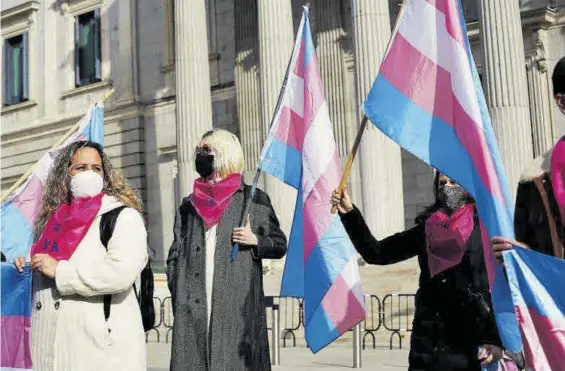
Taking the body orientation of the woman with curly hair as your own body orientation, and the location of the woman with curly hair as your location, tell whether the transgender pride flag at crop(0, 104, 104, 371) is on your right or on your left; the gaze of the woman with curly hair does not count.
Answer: on your right

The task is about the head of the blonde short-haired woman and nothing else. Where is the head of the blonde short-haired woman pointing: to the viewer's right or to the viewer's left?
to the viewer's left

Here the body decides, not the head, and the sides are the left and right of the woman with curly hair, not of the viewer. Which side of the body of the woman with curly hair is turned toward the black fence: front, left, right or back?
back

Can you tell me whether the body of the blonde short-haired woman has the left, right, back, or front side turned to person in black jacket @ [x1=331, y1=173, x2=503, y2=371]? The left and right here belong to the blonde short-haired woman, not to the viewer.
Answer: left

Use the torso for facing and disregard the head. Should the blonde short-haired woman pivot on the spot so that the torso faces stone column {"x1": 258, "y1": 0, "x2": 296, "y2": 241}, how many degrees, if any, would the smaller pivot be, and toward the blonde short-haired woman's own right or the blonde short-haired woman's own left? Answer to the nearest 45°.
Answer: approximately 135° to the blonde short-haired woman's own right

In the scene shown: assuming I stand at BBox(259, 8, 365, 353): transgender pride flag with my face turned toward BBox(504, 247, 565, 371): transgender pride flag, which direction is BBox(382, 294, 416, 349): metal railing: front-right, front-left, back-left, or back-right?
back-left

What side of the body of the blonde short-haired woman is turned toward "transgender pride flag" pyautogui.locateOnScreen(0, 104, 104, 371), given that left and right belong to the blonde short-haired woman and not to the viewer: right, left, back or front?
right

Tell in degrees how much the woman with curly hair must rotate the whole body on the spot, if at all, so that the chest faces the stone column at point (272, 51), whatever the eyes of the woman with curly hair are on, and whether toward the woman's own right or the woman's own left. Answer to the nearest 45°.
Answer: approximately 135° to the woman's own right

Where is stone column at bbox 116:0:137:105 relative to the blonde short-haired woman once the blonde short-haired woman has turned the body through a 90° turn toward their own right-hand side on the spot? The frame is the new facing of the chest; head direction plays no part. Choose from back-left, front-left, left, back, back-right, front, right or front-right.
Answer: front-right

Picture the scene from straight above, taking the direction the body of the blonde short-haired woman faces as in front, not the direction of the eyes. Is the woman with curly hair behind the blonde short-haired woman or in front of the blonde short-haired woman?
in front
